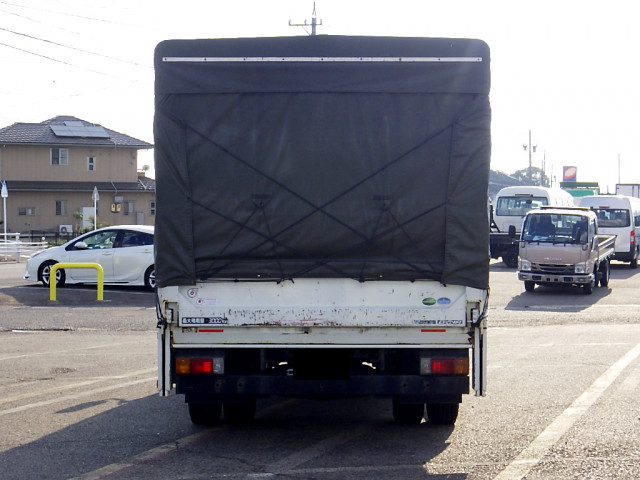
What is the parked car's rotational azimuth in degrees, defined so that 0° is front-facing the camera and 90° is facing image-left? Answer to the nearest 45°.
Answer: approximately 90°

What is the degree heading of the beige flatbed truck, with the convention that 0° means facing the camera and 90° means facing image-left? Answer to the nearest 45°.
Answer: approximately 0°

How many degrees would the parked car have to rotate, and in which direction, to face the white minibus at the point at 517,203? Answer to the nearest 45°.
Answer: approximately 135° to its right

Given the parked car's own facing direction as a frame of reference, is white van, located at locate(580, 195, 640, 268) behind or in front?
behind

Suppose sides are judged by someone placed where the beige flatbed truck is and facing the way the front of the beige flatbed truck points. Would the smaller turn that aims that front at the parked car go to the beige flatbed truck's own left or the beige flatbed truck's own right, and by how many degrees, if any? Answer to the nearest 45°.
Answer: approximately 45° to the beige flatbed truck's own right

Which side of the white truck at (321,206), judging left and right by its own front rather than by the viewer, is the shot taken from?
back

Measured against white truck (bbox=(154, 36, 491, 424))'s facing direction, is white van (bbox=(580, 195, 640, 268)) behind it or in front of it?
in front

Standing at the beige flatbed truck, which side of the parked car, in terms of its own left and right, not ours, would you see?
back

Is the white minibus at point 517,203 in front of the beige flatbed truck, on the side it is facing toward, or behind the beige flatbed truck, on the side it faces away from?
behind
